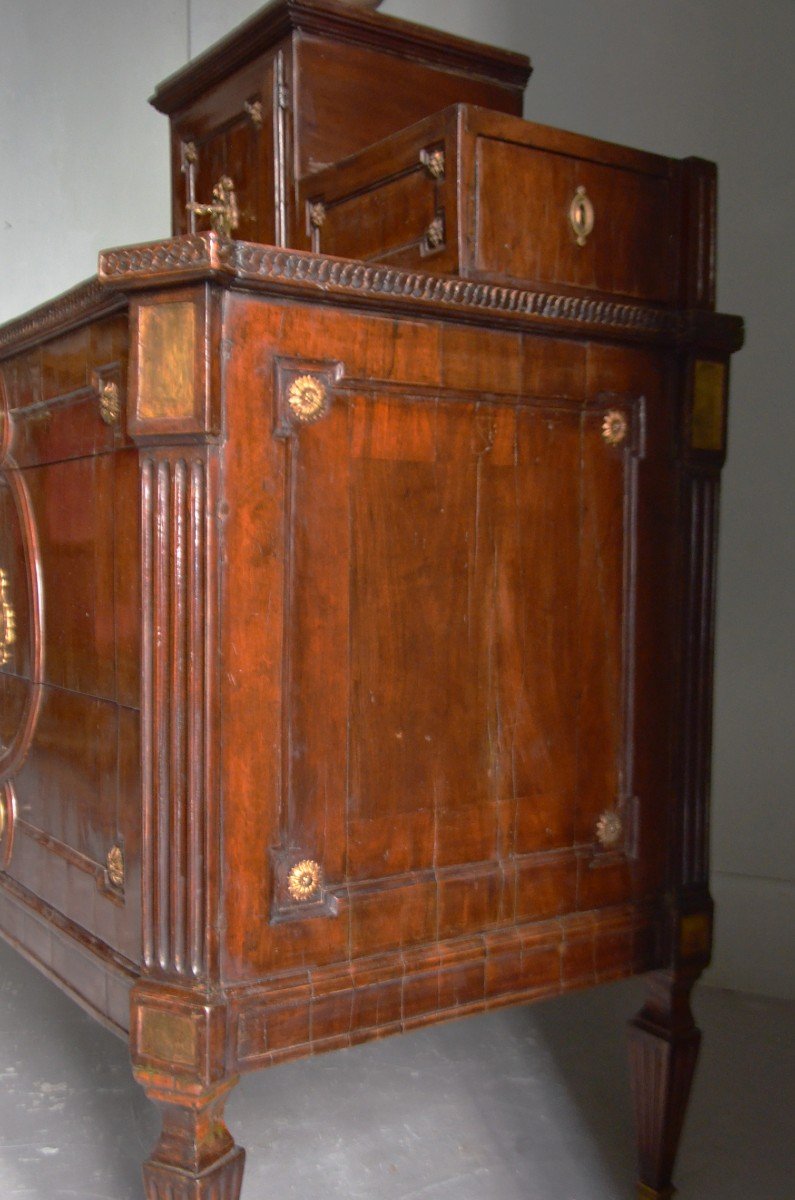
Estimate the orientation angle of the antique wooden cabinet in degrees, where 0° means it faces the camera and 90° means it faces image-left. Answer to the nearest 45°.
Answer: approximately 45°
